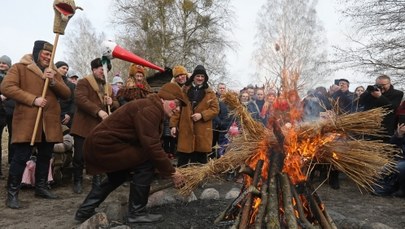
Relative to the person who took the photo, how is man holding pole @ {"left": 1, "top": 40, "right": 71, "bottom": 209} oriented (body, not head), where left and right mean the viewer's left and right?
facing the viewer and to the right of the viewer

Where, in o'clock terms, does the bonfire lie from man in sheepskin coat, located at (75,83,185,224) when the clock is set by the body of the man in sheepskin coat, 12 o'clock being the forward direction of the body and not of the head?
The bonfire is roughly at 1 o'clock from the man in sheepskin coat.

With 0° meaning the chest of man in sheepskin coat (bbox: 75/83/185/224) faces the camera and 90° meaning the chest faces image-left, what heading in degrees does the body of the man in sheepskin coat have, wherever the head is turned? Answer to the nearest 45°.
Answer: approximately 270°

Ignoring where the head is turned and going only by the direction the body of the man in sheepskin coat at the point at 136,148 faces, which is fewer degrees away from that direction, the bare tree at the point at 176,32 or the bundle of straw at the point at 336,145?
the bundle of straw

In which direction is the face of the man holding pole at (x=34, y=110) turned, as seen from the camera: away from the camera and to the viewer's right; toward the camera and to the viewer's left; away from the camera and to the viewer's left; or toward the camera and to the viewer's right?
toward the camera and to the viewer's right

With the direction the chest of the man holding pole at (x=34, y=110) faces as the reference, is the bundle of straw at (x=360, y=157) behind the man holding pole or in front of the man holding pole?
in front

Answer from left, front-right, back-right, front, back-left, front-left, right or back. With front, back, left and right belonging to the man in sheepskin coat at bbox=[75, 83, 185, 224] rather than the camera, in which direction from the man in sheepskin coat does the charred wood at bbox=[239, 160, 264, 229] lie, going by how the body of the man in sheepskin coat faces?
front-right
